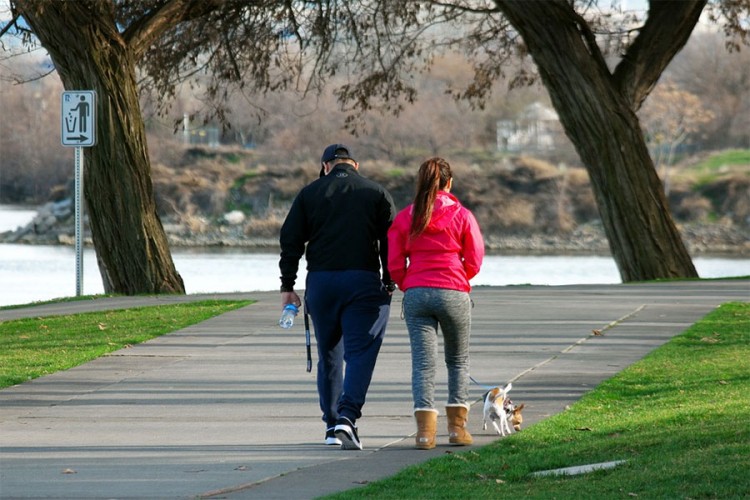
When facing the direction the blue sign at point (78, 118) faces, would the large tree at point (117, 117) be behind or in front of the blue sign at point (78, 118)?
behind

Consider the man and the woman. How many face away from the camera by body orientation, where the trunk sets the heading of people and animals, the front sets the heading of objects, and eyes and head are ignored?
2

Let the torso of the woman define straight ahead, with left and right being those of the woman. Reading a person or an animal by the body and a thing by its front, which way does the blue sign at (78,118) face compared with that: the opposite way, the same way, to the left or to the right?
the opposite way

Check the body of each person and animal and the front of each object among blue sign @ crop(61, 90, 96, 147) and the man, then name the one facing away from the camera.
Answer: the man

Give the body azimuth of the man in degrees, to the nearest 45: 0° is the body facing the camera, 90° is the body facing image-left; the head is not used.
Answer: approximately 180°

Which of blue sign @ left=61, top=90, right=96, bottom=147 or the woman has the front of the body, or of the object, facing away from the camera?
the woman

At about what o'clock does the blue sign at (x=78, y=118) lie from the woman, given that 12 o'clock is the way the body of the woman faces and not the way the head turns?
The blue sign is roughly at 11 o'clock from the woman.

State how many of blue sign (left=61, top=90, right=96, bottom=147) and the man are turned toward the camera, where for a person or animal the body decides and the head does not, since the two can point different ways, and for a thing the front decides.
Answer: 1

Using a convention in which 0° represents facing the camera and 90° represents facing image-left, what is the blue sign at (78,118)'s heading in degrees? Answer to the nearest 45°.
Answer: approximately 0°

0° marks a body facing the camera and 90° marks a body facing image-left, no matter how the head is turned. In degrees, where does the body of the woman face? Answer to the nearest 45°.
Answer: approximately 180°

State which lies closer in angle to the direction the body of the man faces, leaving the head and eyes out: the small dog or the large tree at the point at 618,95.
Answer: the large tree

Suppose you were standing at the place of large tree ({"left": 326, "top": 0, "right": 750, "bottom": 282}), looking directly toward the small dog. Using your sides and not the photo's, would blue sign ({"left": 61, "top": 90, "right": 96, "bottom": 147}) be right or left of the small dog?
right

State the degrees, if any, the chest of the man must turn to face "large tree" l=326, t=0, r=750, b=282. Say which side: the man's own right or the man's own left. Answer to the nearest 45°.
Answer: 0° — they already face it
